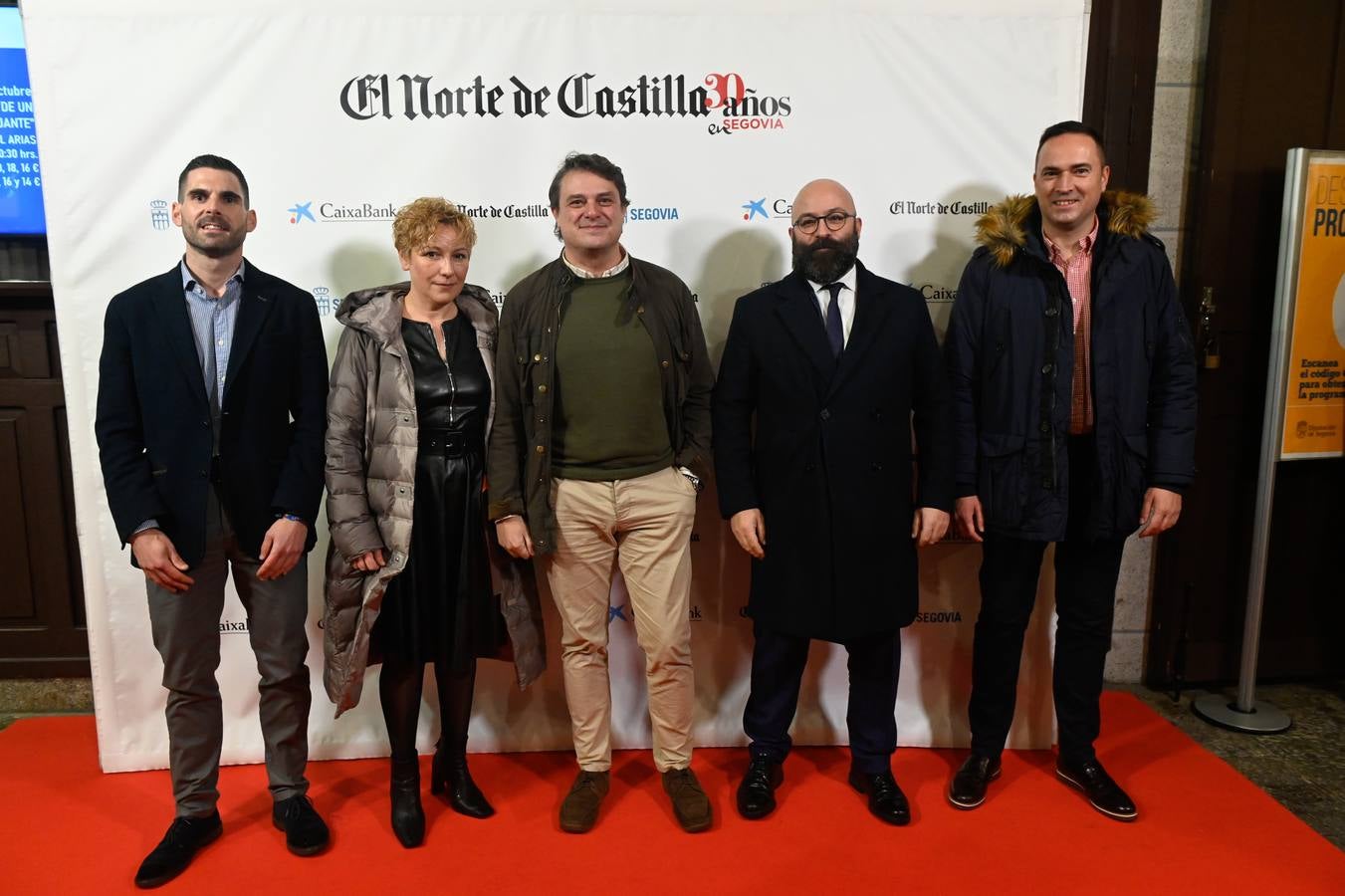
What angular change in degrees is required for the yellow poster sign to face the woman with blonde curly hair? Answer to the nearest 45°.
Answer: approximately 45° to its right

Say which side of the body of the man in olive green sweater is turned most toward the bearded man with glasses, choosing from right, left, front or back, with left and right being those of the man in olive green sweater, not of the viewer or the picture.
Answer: left

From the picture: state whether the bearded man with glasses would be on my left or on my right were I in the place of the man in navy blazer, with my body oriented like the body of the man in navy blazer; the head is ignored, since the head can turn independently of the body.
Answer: on my left

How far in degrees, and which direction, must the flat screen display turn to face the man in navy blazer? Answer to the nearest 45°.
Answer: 0° — it already faces them

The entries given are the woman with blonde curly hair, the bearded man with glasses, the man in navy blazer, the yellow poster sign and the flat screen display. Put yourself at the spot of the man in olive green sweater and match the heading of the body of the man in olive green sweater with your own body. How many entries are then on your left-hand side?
2

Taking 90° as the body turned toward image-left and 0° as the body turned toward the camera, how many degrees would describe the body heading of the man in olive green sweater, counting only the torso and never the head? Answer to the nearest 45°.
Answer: approximately 0°
